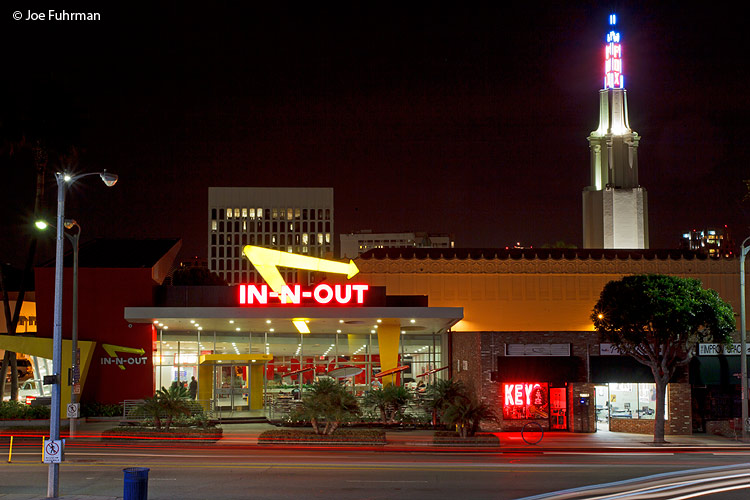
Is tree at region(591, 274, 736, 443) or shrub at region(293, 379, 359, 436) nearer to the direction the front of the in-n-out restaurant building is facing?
the shrub

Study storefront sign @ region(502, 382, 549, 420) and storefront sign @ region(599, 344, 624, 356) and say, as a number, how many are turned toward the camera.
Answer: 2

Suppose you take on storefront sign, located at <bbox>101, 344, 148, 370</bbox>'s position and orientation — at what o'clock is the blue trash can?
The blue trash can is roughly at 12 o'clock from the storefront sign.

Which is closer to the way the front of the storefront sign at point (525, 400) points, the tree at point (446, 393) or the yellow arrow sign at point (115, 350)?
the tree

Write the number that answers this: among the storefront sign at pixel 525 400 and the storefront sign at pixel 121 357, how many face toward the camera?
2

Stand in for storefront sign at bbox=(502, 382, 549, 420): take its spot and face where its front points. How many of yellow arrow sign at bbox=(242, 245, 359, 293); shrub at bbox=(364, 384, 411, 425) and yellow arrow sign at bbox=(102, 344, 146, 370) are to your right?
3

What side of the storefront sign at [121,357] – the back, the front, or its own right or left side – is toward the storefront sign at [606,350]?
left

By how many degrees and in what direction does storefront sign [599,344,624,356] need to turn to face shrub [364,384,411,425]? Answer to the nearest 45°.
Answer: approximately 90° to its right

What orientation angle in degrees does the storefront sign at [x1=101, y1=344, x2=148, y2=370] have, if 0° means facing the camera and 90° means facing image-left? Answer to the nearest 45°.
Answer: approximately 0°
